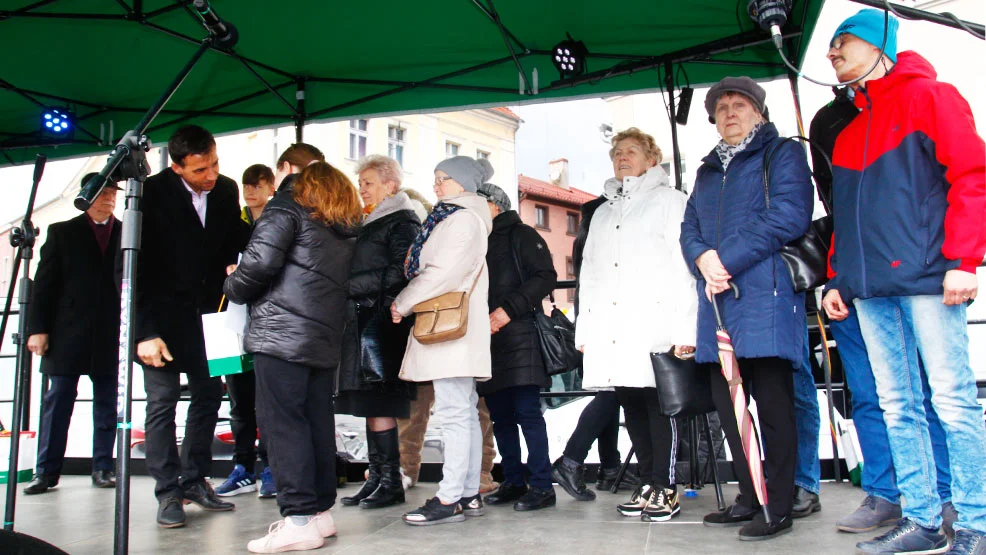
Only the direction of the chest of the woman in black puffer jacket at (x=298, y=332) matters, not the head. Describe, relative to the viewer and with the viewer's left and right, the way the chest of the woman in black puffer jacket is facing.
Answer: facing away from the viewer and to the left of the viewer

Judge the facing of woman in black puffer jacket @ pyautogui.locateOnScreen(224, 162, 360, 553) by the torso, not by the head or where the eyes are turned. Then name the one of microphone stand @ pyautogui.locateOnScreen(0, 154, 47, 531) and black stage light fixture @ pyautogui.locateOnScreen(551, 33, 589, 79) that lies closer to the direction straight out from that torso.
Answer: the microphone stand

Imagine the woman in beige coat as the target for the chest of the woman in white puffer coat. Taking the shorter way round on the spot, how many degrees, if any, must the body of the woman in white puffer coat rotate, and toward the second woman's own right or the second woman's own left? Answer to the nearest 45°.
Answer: approximately 45° to the second woman's own right

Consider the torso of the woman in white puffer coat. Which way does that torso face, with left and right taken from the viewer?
facing the viewer and to the left of the viewer

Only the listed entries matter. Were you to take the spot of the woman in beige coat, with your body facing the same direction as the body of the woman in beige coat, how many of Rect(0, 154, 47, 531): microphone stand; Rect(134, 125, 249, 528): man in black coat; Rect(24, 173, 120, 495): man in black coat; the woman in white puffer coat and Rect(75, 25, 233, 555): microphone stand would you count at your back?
1

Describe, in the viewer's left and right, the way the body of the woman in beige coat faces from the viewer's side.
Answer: facing to the left of the viewer

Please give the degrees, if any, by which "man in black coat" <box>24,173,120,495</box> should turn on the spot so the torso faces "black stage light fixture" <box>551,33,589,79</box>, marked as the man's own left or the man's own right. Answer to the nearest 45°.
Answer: approximately 45° to the man's own left

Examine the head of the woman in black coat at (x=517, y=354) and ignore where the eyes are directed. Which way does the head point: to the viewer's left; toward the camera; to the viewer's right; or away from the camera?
to the viewer's left

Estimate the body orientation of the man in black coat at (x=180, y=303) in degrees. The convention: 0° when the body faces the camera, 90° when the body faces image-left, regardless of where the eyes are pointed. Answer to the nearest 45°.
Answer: approximately 315°

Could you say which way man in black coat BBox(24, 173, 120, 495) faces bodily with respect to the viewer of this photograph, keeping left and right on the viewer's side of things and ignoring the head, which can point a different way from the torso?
facing the viewer

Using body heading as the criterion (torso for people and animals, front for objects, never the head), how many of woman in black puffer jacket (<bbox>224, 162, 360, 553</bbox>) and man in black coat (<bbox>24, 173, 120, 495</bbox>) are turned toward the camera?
1

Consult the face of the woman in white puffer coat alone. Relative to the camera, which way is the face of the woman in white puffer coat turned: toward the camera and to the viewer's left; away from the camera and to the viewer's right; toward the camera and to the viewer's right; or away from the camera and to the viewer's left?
toward the camera and to the viewer's left

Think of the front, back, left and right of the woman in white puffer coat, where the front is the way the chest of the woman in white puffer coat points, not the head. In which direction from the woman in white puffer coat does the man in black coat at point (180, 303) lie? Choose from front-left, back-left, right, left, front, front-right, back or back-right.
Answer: front-right

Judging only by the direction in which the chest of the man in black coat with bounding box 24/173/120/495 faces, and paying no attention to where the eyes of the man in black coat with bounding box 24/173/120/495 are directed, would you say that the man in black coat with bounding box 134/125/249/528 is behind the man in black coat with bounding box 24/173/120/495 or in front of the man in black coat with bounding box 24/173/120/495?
in front
